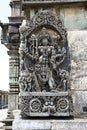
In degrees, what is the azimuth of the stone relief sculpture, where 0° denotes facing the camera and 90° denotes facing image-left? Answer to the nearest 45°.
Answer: approximately 0°

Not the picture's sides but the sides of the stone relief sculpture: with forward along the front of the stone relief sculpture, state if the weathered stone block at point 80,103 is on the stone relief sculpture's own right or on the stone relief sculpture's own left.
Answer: on the stone relief sculpture's own left
